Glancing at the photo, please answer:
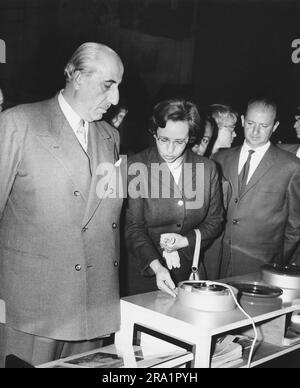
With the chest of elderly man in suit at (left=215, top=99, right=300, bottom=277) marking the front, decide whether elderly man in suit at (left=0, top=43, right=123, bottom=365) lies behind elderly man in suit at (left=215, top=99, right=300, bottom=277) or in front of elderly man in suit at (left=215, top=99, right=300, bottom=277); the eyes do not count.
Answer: in front

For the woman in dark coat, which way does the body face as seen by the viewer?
toward the camera

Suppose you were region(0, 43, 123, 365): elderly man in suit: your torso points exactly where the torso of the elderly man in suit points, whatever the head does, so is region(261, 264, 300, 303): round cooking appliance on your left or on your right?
on your left

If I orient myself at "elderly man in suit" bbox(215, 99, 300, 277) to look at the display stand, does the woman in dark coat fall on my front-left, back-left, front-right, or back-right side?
front-right

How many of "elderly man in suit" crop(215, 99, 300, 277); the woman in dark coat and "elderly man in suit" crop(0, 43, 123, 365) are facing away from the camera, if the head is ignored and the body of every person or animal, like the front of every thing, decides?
0

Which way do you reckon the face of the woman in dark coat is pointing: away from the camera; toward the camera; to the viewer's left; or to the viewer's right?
toward the camera

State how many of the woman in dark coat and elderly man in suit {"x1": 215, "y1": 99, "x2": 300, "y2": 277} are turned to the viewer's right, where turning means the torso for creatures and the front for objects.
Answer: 0

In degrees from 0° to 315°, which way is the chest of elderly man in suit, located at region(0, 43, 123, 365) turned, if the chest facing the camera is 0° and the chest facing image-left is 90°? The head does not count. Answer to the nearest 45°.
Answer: approximately 315°

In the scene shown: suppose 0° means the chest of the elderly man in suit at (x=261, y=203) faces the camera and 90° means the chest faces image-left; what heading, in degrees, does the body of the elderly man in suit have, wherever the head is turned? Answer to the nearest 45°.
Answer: approximately 45°

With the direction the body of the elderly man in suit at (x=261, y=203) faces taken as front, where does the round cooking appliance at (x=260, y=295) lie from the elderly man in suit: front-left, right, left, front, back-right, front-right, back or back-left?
front-left
